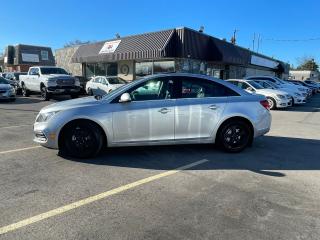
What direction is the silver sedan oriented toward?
to the viewer's left

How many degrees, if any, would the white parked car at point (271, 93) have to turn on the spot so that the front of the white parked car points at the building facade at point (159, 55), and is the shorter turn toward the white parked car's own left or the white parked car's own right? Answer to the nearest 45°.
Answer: approximately 180°

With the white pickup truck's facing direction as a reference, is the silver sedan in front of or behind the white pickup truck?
in front

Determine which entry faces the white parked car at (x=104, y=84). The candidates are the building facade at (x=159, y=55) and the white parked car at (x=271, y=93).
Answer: the building facade

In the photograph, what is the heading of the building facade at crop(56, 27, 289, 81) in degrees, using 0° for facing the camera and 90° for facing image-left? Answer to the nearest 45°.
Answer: approximately 45°

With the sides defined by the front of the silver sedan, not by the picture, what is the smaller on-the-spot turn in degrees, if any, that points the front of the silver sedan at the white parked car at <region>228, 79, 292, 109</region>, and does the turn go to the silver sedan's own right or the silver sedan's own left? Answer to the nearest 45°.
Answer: approximately 135° to the silver sedan's own right

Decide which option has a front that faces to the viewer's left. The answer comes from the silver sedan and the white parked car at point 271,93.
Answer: the silver sedan

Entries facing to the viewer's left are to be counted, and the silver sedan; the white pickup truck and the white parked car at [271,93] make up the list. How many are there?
1

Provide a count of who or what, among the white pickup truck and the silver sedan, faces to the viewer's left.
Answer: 1

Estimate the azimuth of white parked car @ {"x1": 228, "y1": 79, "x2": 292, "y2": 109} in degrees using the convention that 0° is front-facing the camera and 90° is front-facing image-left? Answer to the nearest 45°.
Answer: approximately 315°

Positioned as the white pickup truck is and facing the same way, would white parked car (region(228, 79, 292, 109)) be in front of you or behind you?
in front

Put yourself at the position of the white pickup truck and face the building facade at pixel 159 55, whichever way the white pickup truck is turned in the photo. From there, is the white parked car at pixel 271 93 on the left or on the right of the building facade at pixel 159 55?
right

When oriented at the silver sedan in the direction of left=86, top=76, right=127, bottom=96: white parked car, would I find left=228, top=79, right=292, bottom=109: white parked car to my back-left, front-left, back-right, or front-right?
front-right
